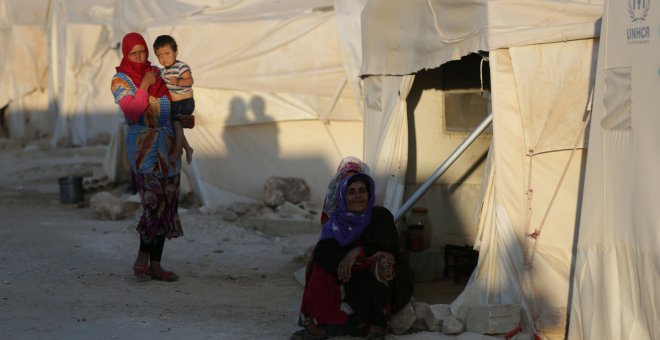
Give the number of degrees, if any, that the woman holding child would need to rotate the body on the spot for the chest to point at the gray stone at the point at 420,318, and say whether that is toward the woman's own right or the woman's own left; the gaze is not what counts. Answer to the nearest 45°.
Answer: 0° — they already face it

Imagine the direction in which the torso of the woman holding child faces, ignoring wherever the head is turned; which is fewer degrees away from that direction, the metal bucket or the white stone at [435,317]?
the white stone

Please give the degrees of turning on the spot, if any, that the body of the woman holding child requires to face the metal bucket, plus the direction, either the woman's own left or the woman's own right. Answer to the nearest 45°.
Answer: approximately 135° to the woman's own left

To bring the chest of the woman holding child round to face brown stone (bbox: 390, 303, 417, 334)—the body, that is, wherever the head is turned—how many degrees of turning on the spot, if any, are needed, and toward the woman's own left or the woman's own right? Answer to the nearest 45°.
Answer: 0° — they already face it

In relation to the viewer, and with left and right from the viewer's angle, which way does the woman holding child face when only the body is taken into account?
facing the viewer and to the right of the viewer

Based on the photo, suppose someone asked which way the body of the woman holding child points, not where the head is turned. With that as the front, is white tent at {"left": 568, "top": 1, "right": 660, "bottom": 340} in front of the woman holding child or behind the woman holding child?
in front

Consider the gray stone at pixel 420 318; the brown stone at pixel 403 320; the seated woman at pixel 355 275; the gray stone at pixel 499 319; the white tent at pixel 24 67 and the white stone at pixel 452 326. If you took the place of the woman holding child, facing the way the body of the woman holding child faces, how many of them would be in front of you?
5
